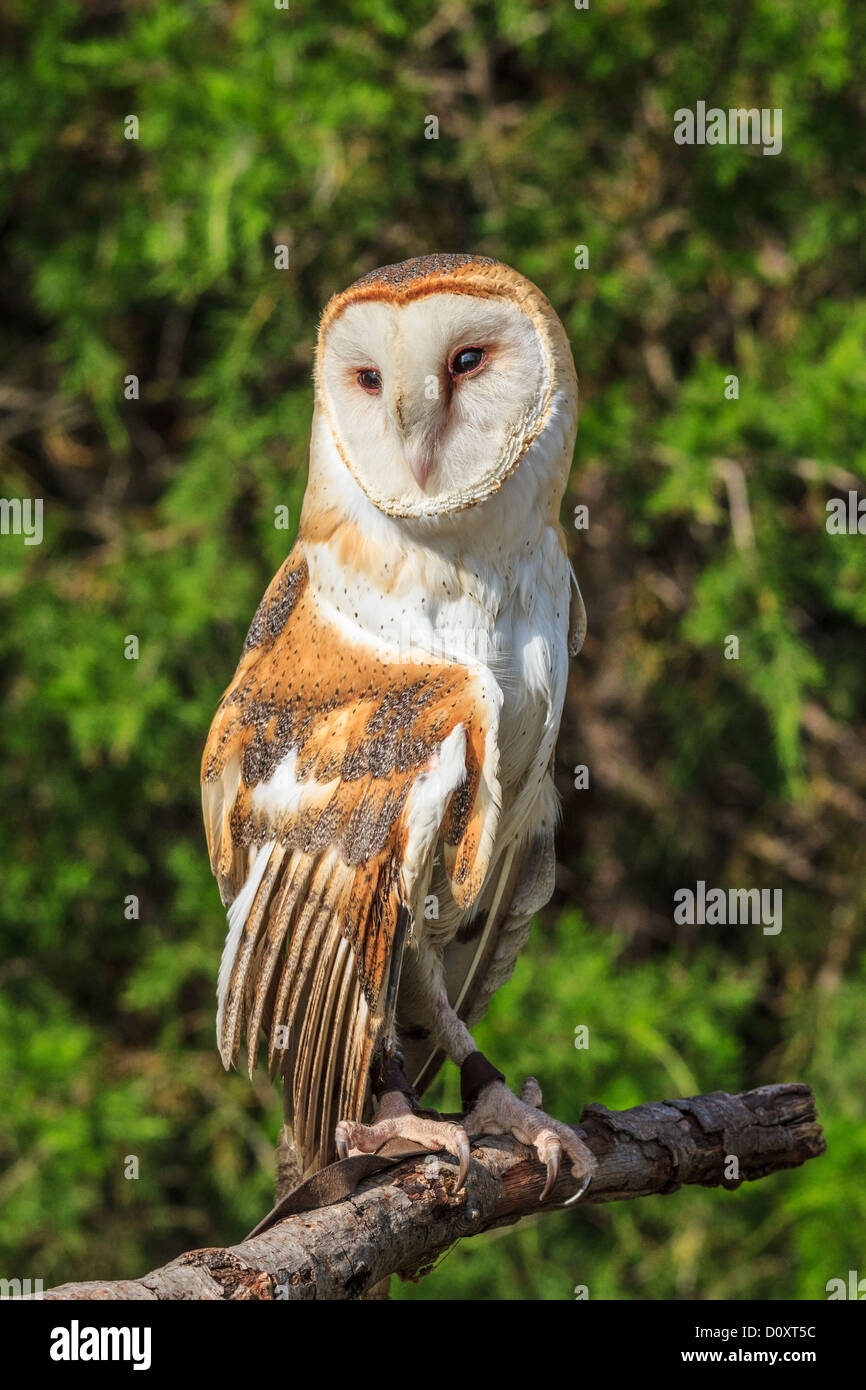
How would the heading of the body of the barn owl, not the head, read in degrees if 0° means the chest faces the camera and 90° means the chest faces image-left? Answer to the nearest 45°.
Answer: approximately 315°
